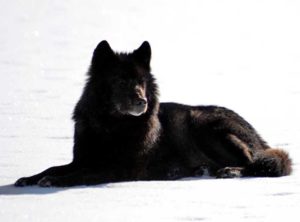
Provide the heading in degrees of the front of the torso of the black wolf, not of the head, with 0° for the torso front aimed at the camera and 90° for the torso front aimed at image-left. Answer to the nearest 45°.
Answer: approximately 90°
